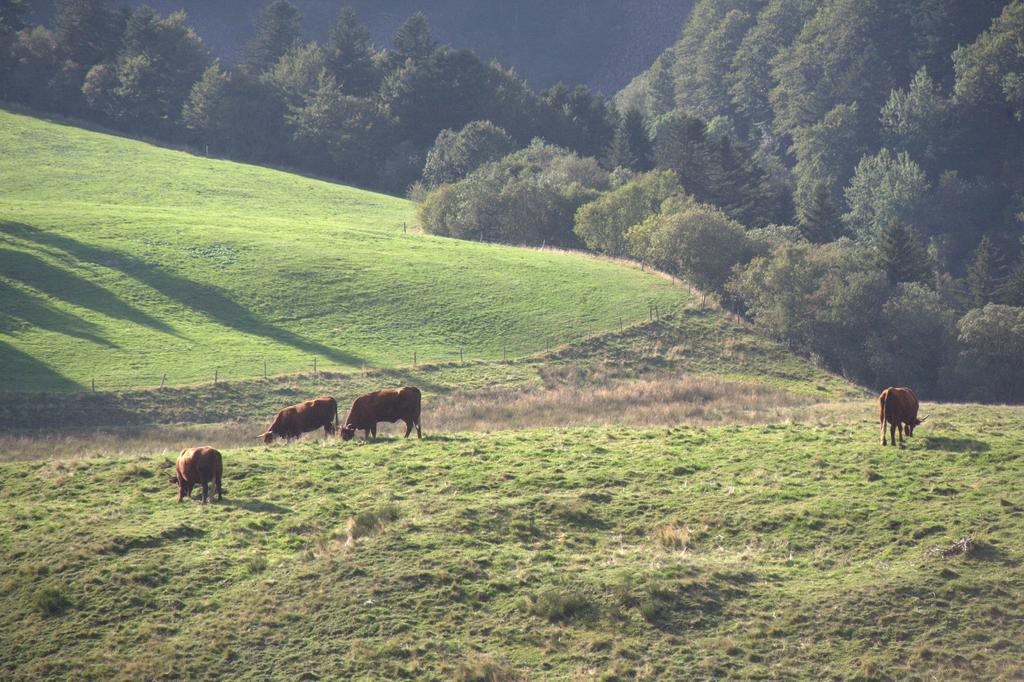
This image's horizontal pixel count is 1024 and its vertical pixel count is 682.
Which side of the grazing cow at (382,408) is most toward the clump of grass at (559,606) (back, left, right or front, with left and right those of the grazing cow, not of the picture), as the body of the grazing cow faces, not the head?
left

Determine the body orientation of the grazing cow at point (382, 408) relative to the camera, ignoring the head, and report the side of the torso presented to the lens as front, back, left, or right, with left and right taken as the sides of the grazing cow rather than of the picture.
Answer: left

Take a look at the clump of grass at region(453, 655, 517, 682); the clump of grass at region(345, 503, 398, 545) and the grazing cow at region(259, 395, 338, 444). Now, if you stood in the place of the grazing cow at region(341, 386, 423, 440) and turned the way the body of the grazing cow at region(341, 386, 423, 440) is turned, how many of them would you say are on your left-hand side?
2

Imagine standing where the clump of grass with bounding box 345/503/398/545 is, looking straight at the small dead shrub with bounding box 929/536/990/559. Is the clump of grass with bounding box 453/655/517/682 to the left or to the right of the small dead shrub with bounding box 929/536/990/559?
right

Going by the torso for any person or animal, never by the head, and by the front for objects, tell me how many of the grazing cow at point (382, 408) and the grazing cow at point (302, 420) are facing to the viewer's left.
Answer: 2

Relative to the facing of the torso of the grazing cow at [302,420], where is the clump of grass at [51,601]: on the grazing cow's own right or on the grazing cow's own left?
on the grazing cow's own left

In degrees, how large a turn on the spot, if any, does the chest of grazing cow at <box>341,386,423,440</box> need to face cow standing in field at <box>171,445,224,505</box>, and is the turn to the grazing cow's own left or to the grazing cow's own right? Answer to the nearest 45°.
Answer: approximately 45° to the grazing cow's own left

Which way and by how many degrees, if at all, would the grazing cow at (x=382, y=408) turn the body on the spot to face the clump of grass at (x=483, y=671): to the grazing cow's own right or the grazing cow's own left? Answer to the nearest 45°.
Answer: approximately 90° to the grazing cow's own left

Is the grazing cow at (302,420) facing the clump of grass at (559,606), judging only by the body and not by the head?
no

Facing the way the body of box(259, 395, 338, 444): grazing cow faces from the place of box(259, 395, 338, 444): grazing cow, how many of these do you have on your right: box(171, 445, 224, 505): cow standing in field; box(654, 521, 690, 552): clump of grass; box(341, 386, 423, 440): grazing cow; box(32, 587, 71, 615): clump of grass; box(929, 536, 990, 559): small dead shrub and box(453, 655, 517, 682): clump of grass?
0

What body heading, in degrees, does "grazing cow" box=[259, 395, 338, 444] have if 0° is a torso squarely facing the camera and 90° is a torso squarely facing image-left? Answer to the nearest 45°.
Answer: approximately 90°

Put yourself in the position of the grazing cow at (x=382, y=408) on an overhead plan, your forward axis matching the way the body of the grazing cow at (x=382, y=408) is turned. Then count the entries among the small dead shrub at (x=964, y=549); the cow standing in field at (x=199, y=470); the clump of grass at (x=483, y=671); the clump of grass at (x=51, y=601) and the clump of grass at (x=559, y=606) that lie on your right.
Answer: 0

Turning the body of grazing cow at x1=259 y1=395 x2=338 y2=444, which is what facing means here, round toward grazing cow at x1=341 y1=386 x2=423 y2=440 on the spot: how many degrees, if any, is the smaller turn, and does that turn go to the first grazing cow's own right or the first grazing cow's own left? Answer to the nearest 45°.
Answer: approximately 135° to the first grazing cow's own left
